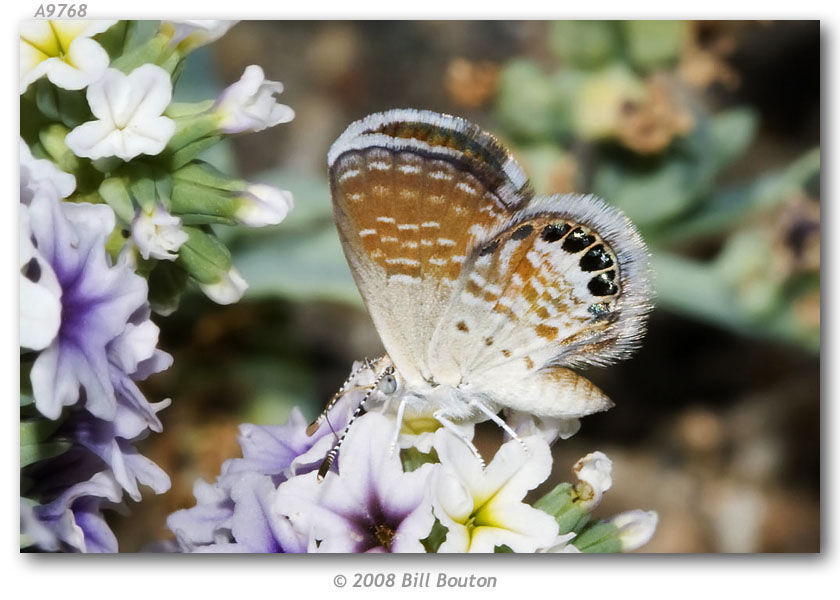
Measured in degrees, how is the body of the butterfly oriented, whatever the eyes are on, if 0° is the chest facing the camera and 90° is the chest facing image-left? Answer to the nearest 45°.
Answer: approximately 90°

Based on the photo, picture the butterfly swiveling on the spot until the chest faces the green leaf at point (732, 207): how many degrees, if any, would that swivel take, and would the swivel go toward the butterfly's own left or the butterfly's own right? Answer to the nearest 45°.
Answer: approximately 135° to the butterfly's own right
